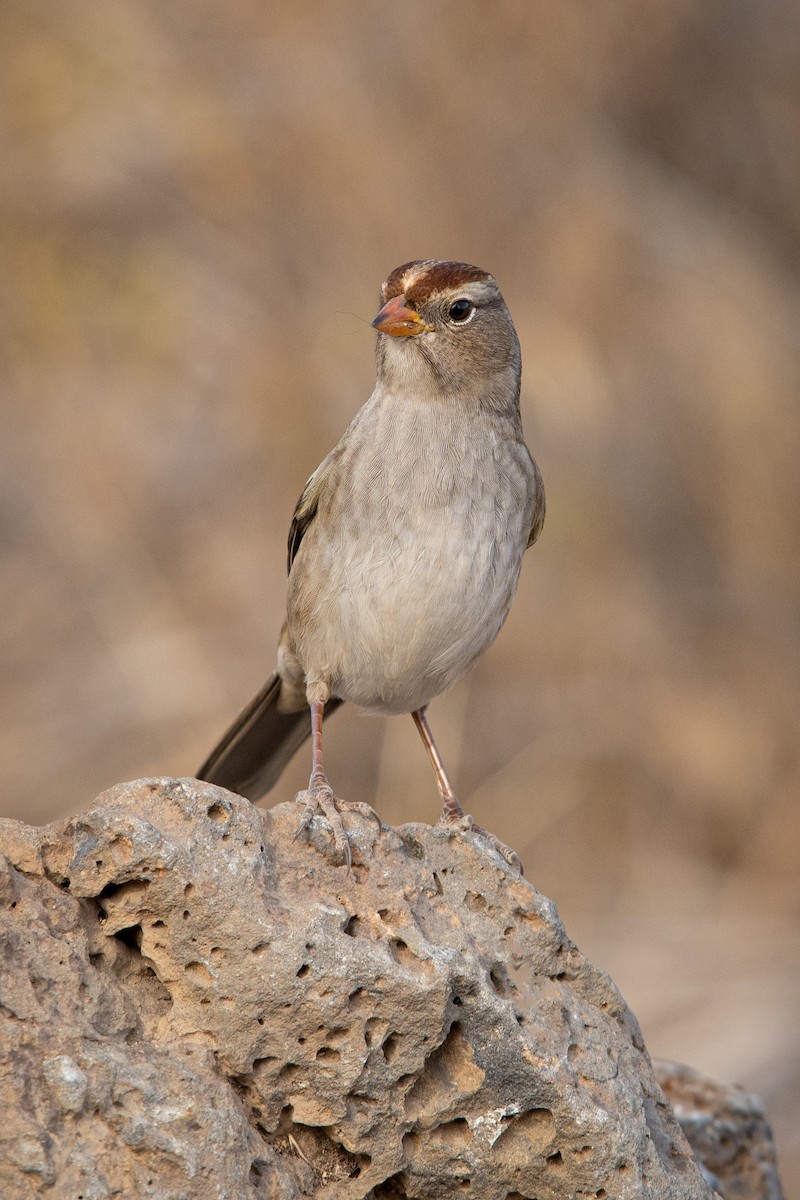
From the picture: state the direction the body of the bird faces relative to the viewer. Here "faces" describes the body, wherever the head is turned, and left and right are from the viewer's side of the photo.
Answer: facing the viewer and to the right of the viewer
